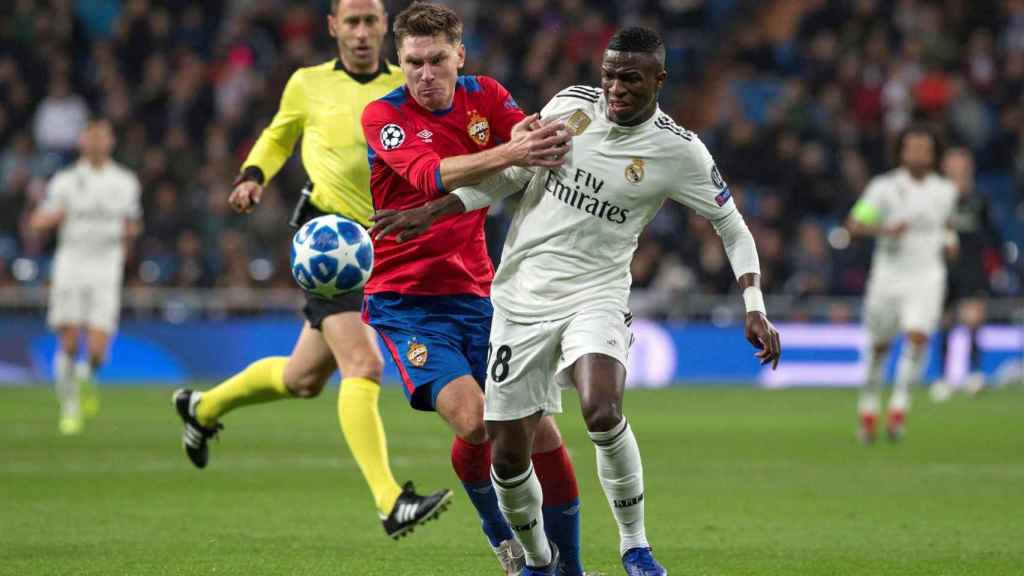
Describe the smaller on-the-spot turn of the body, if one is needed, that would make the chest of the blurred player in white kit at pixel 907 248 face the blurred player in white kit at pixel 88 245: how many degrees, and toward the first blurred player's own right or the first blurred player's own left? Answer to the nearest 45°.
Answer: approximately 90° to the first blurred player's own right

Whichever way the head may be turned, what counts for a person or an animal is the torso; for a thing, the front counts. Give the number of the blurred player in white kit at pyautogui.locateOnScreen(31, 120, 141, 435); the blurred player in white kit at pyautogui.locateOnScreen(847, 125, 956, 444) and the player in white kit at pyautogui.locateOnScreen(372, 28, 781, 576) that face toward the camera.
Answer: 3

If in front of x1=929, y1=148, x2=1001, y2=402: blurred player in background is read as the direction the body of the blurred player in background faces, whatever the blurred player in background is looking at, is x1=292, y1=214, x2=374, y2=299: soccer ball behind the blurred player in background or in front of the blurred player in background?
in front

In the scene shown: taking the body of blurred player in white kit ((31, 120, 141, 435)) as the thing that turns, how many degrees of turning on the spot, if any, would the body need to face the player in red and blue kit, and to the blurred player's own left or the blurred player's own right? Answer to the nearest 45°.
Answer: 0° — they already face them

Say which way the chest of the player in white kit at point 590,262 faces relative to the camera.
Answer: toward the camera

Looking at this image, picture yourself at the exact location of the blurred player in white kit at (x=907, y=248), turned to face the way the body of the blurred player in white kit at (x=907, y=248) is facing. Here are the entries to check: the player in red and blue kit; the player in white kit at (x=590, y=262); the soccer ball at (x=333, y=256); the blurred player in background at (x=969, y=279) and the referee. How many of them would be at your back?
1

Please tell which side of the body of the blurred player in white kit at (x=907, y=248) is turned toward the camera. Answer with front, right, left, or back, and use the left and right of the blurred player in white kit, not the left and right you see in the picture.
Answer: front

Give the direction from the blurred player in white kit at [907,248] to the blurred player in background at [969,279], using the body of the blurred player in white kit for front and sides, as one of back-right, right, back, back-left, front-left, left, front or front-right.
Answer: back

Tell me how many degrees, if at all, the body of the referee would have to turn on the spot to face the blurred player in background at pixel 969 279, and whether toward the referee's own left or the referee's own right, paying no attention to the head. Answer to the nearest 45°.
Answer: approximately 90° to the referee's own left
